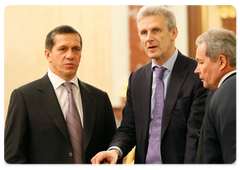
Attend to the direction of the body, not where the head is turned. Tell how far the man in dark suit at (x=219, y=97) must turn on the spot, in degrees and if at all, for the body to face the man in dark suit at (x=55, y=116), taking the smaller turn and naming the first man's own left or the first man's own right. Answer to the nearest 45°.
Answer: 0° — they already face them

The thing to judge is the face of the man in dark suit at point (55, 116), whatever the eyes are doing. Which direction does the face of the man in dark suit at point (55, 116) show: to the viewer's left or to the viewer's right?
to the viewer's right

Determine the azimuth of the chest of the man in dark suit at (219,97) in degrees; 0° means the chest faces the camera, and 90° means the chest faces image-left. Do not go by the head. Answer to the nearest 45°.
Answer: approximately 90°

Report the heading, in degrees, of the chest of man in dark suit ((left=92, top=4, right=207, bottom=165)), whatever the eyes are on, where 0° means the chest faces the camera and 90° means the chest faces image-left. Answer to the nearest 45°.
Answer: approximately 45°

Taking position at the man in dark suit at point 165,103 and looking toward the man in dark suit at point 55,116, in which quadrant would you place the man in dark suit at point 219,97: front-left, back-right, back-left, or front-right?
back-left

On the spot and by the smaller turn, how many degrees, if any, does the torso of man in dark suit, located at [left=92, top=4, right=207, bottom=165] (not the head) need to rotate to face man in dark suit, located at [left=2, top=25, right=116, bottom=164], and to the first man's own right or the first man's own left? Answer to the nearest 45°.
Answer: approximately 45° to the first man's own right

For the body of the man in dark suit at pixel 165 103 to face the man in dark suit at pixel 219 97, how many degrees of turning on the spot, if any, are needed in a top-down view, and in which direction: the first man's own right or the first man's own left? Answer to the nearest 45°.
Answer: approximately 90° to the first man's own left

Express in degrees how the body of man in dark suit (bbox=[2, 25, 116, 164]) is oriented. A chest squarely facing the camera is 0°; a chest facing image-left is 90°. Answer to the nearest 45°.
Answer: approximately 315°

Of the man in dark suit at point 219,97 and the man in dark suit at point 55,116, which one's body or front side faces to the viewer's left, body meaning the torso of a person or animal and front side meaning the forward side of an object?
the man in dark suit at point 219,97

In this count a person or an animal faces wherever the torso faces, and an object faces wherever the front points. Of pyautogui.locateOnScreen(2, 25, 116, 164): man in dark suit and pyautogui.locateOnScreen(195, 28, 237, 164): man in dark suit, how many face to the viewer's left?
1

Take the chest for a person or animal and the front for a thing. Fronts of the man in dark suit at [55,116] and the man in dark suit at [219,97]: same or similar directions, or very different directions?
very different directions
